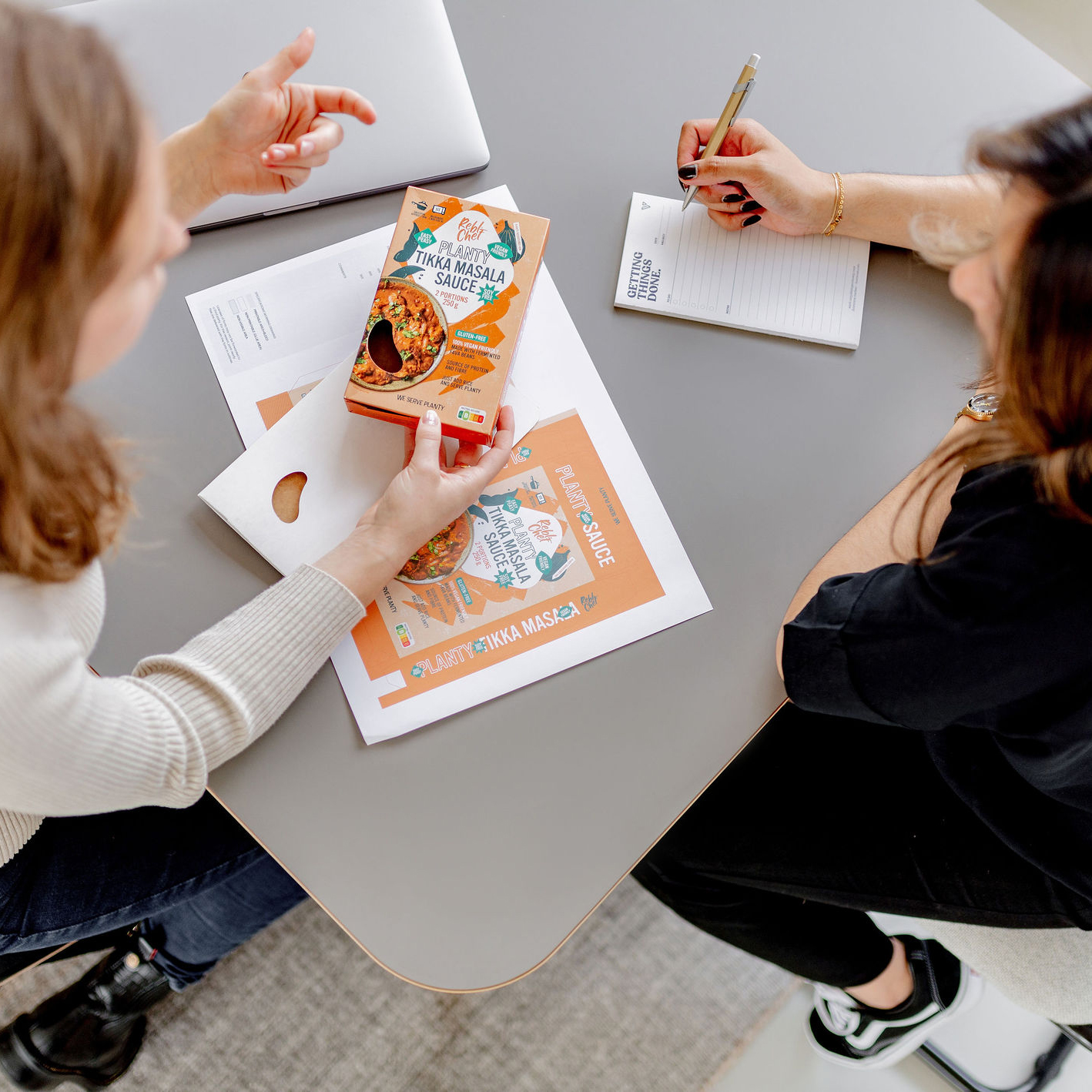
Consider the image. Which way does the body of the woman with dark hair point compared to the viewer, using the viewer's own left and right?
facing to the left of the viewer
